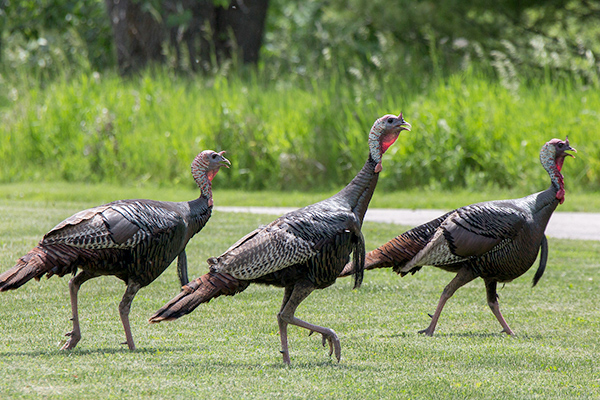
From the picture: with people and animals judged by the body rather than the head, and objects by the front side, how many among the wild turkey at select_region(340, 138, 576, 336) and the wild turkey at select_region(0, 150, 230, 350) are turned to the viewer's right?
2

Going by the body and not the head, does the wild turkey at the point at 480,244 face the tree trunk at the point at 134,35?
no

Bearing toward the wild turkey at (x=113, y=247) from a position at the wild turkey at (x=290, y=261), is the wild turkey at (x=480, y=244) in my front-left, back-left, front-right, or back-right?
back-right

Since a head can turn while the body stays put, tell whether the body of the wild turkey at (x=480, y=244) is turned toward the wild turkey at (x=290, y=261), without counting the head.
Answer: no

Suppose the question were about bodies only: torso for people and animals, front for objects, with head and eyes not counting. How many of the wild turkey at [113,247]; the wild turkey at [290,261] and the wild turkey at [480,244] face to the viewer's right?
3

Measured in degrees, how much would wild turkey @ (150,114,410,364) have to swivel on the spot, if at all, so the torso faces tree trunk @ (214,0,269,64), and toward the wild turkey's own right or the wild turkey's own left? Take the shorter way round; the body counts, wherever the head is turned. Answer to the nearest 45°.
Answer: approximately 90° to the wild turkey's own left

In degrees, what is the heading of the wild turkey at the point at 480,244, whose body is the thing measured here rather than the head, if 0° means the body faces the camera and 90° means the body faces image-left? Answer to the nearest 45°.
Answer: approximately 270°

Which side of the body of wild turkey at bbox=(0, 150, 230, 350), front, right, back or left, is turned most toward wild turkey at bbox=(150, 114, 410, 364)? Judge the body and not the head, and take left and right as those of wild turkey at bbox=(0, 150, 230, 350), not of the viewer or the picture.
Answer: front

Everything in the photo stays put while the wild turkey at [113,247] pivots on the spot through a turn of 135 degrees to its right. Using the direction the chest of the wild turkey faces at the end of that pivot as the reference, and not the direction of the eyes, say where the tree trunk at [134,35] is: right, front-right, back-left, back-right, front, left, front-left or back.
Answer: back-right

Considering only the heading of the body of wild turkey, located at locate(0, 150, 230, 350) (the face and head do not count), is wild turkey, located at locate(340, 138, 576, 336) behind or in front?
in front

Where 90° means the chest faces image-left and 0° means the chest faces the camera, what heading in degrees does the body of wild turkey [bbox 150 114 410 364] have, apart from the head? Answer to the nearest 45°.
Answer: approximately 270°

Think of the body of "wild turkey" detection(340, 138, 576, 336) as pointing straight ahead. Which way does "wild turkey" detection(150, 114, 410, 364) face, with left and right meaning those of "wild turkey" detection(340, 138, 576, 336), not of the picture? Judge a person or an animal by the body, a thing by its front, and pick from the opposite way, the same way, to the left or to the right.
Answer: the same way

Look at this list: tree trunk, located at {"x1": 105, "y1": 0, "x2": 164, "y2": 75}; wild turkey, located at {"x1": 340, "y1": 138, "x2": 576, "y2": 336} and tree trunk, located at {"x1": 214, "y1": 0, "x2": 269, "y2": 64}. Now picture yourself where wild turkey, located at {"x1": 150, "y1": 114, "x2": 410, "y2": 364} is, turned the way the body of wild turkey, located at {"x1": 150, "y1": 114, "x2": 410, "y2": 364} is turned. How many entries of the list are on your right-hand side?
0

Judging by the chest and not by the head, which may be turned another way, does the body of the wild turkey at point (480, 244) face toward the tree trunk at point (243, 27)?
no

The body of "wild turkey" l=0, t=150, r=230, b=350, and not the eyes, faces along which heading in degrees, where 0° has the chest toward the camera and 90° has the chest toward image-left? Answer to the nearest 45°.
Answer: approximately 270°

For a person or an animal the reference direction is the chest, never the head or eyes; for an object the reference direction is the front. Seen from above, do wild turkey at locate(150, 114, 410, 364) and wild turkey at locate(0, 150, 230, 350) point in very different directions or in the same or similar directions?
same or similar directions

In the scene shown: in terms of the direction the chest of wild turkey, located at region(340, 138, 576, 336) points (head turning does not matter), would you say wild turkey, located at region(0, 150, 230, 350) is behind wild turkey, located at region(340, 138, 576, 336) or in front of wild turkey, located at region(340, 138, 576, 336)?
behind
